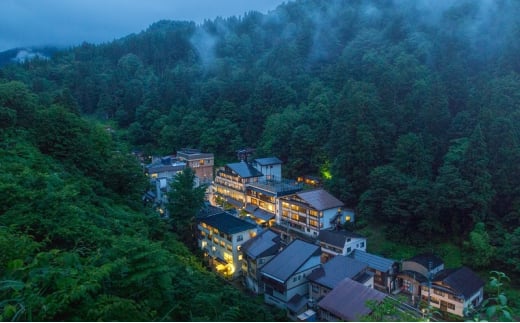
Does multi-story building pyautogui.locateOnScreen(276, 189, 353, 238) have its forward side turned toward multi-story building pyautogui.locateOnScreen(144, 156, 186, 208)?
no

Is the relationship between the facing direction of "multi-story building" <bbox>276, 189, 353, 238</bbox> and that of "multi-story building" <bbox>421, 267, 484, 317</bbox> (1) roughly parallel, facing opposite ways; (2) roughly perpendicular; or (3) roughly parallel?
roughly parallel

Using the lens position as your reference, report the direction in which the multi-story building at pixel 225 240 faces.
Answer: facing the viewer and to the left of the viewer

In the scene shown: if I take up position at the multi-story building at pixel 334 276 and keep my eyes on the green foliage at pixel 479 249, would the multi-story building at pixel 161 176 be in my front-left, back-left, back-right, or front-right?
back-left

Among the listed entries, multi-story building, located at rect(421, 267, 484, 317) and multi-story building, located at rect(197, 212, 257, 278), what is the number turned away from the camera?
0

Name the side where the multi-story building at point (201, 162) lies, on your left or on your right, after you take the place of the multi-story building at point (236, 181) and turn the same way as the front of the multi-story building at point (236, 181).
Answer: on your right

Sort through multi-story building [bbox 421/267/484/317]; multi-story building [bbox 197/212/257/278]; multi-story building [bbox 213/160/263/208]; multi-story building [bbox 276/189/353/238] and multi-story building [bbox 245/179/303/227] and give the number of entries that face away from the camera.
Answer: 0

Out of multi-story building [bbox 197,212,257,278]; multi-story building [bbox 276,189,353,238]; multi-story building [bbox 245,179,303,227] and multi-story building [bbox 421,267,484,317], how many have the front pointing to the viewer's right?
0

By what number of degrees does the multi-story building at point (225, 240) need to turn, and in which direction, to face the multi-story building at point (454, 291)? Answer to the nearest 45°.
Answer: approximately 90° to its left

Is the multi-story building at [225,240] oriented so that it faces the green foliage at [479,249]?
no

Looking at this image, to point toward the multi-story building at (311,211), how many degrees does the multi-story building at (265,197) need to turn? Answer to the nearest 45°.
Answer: approximately 90° to its left

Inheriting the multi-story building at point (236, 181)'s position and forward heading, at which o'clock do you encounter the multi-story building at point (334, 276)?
the multi-story building at point (334, 276) is roughly at 10 o'clock from the multi-story building at point (236, 181).

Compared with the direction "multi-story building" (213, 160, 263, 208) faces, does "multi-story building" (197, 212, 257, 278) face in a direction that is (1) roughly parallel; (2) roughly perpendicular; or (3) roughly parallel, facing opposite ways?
roughly parallel

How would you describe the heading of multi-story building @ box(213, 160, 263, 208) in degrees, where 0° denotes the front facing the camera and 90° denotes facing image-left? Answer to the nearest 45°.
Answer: approximately 45°

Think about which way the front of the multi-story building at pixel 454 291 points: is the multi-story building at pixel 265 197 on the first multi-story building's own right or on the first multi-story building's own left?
on the first multi-story building's own right

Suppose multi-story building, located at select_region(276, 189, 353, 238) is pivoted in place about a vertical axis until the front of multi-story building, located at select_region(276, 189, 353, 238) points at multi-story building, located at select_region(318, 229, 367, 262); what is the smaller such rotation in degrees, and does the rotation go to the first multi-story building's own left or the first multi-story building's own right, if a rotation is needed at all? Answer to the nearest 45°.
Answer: approximately 90° to the first multi-story building's own left

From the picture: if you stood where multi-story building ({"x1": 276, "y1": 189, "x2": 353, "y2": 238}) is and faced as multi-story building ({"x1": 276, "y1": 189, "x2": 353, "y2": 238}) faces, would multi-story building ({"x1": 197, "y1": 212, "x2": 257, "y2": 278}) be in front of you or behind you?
in front

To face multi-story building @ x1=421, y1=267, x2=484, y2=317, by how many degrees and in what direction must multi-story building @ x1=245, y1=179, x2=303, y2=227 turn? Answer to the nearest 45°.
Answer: approximately 90° to its left

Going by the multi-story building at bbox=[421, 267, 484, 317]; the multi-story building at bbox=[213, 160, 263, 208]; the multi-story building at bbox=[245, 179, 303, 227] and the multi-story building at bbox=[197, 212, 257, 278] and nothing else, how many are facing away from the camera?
0

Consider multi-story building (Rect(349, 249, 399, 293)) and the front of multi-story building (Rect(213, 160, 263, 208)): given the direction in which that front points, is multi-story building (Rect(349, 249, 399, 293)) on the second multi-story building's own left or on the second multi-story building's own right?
on the second multi-story building's own left

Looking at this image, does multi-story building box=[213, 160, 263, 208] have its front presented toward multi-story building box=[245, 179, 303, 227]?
no

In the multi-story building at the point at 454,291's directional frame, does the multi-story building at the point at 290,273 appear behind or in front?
in front

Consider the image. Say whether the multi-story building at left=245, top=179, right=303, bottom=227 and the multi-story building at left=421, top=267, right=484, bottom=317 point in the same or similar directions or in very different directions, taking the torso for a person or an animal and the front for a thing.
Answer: same or similar directions
